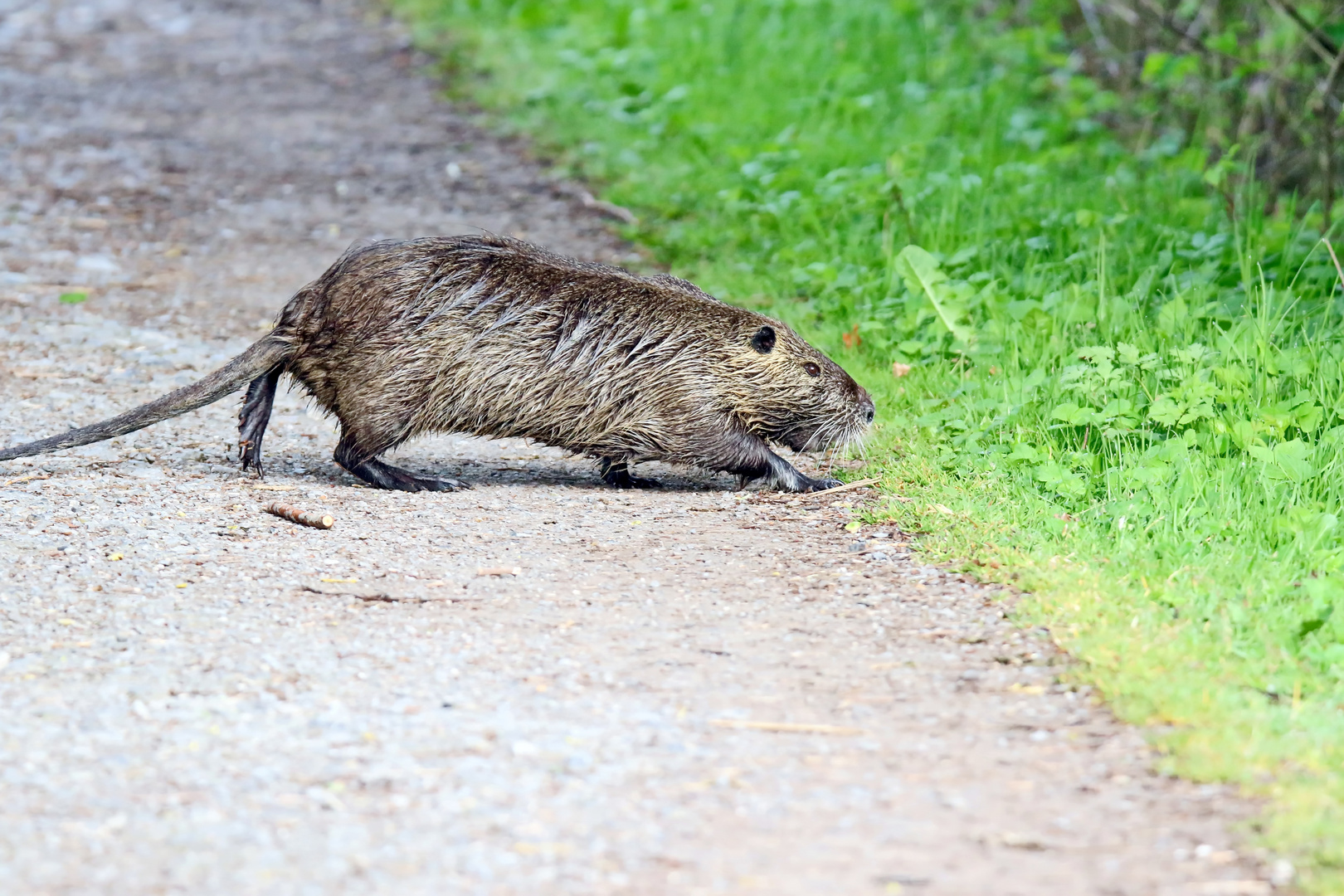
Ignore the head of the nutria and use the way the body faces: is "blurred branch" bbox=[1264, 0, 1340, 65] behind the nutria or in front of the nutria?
in front

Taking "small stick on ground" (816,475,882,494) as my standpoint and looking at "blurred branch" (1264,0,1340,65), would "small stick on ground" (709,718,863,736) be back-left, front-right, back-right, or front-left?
back-right

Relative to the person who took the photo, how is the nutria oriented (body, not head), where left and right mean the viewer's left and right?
facing to the right of the viewer

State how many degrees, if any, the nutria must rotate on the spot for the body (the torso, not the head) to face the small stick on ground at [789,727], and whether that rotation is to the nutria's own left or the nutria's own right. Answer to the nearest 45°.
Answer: approximately 90° to the nutria's own right

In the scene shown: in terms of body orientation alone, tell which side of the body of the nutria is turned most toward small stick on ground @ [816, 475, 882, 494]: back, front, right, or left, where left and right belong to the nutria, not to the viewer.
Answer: front

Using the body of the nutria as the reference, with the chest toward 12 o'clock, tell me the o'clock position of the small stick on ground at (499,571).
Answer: The small stick on ground is roughly at 3 o'clock from the nutria.

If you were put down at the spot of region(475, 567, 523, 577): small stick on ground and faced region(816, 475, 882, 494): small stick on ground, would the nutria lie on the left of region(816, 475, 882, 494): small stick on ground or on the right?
left

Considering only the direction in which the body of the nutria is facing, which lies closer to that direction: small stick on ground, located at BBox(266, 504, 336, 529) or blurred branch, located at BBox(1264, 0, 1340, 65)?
the blurred branch
